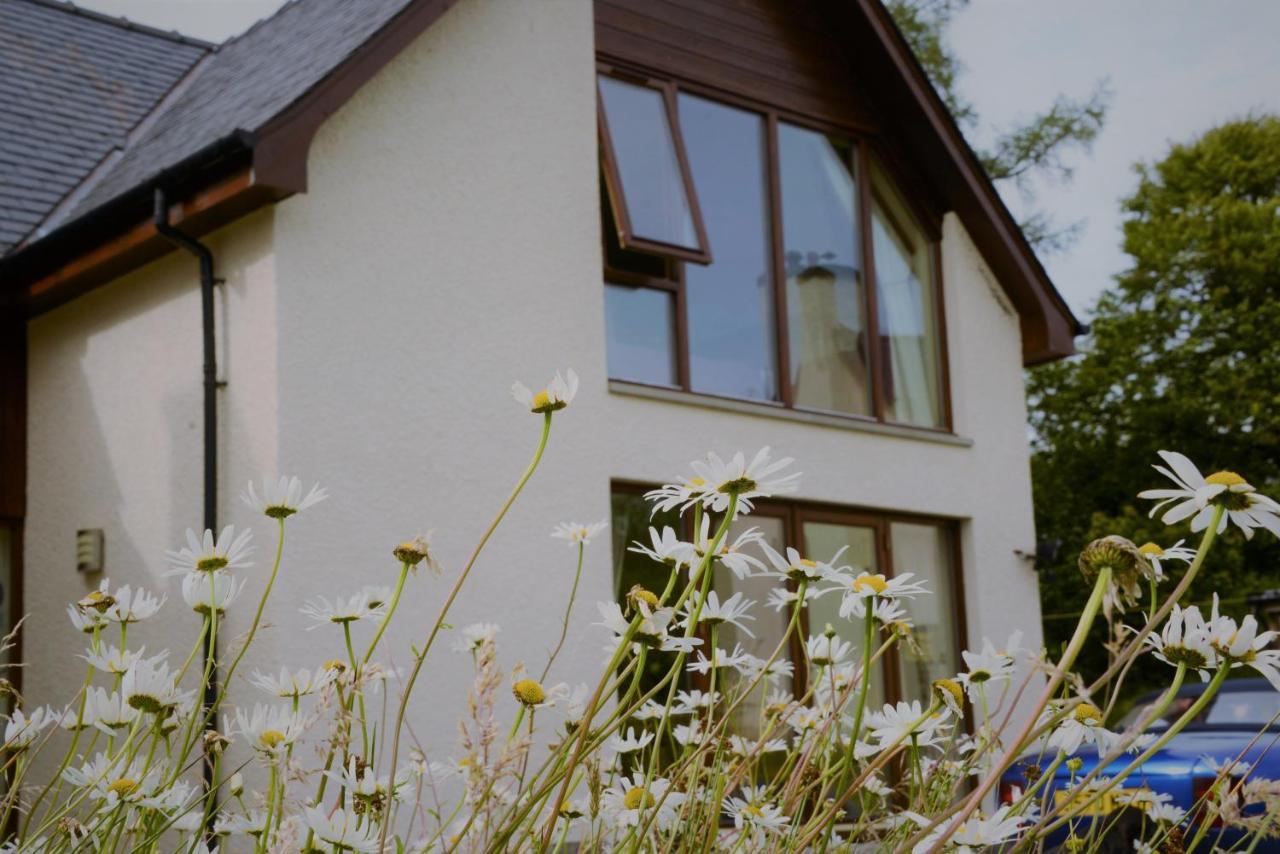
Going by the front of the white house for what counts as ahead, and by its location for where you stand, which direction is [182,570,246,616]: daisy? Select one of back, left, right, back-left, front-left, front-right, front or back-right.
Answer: front-right

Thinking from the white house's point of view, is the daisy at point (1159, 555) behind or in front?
in front

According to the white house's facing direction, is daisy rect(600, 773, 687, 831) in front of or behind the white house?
in front

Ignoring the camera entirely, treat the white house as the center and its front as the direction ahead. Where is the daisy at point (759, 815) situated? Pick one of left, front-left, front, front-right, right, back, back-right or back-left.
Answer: front-right

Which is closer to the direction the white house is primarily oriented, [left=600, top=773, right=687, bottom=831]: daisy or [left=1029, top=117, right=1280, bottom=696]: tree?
the daisy

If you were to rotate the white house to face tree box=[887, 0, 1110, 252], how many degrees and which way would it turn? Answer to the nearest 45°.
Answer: approximately 90° to its left

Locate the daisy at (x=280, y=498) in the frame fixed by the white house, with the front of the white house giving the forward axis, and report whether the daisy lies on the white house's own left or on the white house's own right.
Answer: on the white house's own right

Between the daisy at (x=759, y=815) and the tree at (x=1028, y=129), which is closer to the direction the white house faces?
the daisy

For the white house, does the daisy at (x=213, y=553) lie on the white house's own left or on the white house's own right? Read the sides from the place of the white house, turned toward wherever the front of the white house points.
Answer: on the white house's own right

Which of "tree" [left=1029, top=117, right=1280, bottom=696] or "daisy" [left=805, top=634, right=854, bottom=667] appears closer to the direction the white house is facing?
the daisy

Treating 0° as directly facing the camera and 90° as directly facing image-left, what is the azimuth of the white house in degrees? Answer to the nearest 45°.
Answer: approximately 315°

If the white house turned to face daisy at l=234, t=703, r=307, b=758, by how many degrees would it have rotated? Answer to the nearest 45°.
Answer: approximately 45° to its right
